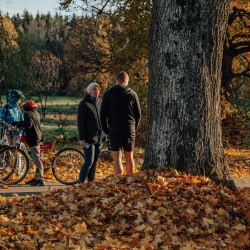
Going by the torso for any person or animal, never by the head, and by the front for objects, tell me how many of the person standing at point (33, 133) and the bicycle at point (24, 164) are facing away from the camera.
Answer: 0

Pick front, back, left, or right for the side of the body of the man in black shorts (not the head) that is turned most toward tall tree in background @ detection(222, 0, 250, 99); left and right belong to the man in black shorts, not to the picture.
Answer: front

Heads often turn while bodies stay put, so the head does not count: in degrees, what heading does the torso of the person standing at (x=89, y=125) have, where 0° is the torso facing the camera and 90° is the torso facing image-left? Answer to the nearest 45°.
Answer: approximately 315°

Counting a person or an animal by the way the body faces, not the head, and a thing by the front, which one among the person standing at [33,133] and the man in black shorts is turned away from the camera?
the man in black shorts

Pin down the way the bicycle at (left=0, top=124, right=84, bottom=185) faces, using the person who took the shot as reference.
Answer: facing to the left of the viewer

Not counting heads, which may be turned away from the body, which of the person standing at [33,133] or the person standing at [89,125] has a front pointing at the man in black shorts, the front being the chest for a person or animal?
the person standing at [89,125]

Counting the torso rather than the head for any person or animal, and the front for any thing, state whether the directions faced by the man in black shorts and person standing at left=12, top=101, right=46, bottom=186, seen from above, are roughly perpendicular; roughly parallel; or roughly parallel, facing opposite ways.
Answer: roughly perpendicular

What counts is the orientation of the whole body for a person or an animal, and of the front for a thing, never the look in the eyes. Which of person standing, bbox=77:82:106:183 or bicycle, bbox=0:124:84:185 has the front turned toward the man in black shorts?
the person standing

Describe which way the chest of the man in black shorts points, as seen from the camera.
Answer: away from the camera

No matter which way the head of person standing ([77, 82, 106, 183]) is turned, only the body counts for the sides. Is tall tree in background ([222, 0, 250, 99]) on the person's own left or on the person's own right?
on the person's own left
